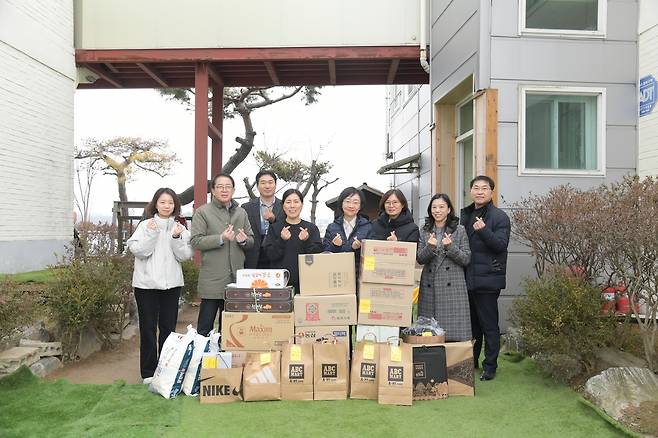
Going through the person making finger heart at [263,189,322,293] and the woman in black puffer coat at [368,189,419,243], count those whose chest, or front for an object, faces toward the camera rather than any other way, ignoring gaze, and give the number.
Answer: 2

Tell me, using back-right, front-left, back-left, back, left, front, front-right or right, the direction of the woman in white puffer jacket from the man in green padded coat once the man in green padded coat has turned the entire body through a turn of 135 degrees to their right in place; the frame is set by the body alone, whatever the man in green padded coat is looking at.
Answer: front

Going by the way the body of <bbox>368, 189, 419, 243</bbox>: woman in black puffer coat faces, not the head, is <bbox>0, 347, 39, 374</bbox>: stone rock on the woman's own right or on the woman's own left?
on the woman's own right

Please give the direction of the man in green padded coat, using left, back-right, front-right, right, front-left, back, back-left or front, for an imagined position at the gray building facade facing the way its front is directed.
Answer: front-right

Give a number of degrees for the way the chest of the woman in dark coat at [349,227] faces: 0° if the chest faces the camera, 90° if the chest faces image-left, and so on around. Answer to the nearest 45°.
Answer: approximately 0°

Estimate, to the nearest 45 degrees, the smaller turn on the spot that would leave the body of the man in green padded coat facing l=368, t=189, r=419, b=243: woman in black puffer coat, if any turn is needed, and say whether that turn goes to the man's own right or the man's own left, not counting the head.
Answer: approximately 45° to the man's own left

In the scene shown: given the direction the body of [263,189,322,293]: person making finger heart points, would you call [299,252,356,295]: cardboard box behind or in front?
in front
